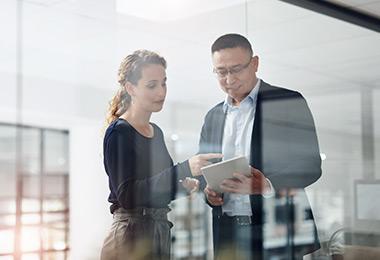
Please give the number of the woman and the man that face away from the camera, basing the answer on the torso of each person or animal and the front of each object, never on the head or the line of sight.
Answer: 0

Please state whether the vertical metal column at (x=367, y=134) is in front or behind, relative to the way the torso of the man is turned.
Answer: behind

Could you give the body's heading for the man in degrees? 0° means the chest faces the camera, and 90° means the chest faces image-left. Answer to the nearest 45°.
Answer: approximately 45°

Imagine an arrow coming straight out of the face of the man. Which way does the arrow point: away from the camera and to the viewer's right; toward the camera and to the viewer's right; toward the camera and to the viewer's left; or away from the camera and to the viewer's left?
toward the camera and to the viewer's left

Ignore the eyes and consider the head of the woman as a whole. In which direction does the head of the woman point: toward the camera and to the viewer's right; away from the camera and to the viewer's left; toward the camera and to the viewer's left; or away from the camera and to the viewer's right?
toward the camera and to the viewer's right
